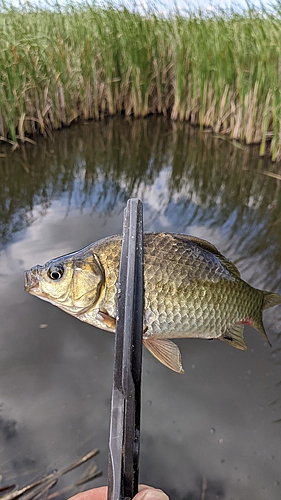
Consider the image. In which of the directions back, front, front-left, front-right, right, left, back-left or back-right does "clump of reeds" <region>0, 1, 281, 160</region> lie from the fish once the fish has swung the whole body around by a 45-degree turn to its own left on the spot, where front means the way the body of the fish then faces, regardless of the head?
back-right

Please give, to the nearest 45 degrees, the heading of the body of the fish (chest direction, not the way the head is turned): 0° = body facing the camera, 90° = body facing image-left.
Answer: approximately 90°
